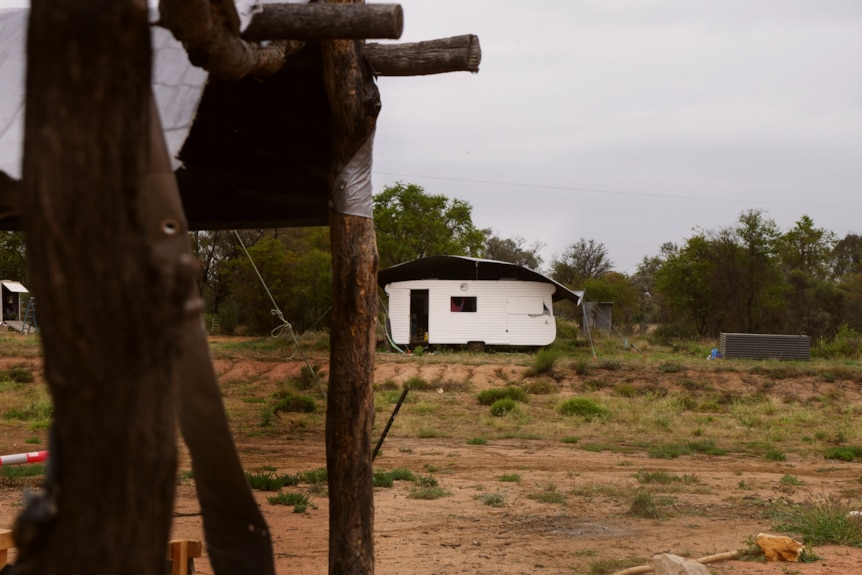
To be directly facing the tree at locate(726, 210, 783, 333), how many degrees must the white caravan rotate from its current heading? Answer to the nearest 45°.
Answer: approximately 135° to its right

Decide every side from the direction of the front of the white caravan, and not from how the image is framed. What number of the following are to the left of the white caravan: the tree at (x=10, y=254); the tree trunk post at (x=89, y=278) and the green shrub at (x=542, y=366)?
2

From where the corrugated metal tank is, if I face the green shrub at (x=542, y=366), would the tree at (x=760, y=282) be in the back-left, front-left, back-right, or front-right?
back-right

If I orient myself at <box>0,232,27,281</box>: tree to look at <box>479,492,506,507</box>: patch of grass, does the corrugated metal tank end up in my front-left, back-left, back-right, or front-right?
front-left

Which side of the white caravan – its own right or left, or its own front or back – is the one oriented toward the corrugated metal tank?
back

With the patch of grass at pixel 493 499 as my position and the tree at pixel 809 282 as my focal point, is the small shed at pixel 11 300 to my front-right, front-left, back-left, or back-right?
front-left

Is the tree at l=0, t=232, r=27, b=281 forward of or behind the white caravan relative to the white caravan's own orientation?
forward

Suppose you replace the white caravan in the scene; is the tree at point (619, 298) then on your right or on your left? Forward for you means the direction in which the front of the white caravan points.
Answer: on your right

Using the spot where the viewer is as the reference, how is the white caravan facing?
facing to the left of the viewer

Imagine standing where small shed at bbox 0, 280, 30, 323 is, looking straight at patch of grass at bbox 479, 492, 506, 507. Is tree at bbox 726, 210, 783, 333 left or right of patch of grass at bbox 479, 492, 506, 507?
left

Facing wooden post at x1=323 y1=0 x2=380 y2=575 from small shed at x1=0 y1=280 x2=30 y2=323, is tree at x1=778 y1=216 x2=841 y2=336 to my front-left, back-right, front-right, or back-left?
front-left

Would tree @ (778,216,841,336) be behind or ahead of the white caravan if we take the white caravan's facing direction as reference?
behind
